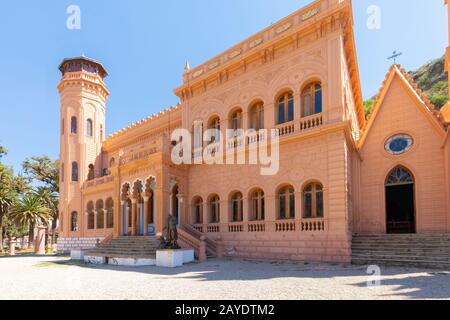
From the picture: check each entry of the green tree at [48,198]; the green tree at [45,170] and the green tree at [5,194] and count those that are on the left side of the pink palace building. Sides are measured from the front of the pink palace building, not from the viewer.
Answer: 0

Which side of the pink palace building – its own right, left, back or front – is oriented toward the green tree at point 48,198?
right

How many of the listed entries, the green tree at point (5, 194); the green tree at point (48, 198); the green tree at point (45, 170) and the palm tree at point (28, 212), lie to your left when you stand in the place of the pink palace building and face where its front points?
0

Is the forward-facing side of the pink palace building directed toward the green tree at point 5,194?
no

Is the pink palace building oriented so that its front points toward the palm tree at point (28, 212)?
no

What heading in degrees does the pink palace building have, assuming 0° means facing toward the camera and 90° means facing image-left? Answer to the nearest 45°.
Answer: approximately 45°

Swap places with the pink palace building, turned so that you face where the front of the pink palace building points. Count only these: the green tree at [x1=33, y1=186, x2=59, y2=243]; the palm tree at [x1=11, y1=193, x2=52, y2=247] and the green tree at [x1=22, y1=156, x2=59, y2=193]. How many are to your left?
0

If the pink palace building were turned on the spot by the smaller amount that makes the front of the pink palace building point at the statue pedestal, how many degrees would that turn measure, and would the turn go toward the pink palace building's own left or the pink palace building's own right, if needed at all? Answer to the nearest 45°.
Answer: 0° — it already faces it

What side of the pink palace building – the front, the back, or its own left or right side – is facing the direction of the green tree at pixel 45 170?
right

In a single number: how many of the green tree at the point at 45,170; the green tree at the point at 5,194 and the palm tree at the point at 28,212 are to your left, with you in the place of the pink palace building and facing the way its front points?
0

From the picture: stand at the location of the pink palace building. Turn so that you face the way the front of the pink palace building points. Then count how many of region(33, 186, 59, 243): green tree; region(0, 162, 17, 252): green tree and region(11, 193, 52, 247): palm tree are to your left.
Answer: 0
